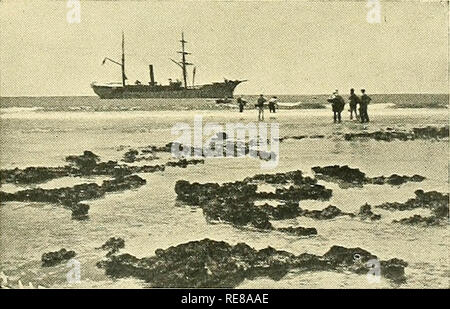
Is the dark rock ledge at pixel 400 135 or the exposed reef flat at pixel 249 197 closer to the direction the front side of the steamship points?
the dark rock ledge

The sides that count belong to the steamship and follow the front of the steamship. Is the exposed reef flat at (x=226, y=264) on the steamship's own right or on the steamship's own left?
on the steamship's own right

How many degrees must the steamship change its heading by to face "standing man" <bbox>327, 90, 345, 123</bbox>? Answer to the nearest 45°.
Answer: approximately 45° to its right

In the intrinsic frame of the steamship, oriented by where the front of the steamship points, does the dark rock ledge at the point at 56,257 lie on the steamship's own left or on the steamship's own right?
on the steamship's own right

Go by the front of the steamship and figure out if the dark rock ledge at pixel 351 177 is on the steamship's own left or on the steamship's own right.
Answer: on the steamship's own right

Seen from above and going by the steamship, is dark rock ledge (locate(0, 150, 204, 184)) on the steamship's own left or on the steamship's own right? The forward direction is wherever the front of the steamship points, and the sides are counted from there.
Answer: on the steamship's own right

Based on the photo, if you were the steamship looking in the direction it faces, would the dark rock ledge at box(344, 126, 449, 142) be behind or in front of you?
in front

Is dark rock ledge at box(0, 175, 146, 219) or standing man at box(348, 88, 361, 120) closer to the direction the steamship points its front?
the standing man

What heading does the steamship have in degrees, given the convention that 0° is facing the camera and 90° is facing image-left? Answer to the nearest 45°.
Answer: approximately 270°

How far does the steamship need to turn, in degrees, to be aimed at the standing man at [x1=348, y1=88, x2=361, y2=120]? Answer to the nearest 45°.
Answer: approximately 45° to its right
